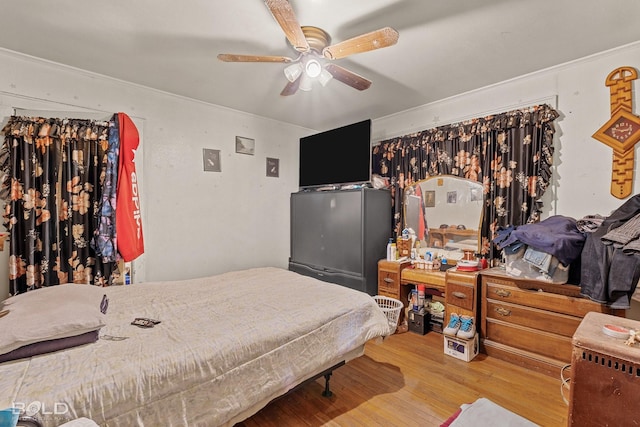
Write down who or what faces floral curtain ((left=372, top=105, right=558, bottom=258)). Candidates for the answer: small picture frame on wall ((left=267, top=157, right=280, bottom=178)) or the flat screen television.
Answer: the small picture frame on wall

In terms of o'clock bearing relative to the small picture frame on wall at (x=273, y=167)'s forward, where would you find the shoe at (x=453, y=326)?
The shoe is roughly at 12 o'clock from the small picture frame on wall.

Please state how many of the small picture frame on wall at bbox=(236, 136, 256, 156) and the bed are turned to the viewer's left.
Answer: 0

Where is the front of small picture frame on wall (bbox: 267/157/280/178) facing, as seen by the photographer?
facing the viewer and to the right of the viewer

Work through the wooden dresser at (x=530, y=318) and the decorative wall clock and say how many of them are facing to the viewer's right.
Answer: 0

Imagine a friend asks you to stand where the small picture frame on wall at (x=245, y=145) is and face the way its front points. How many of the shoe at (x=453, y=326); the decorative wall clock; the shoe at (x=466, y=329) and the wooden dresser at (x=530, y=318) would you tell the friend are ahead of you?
4

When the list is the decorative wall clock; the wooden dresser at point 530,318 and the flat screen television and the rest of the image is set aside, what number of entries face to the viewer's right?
0

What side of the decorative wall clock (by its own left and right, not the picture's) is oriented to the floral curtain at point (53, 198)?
front

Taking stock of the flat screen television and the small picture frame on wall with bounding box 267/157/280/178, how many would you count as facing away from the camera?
0

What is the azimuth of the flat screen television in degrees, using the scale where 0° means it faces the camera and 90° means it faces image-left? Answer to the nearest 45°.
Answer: approximately 45°

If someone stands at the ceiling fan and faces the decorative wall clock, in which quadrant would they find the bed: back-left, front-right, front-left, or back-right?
back-right

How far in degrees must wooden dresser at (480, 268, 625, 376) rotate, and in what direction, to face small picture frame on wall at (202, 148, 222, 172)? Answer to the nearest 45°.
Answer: approximately 45° to its right

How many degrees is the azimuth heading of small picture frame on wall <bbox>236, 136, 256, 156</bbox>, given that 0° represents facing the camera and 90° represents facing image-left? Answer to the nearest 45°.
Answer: approximately 315°

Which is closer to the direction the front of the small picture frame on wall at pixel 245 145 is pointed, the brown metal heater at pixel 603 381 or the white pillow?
the brown metal heater
